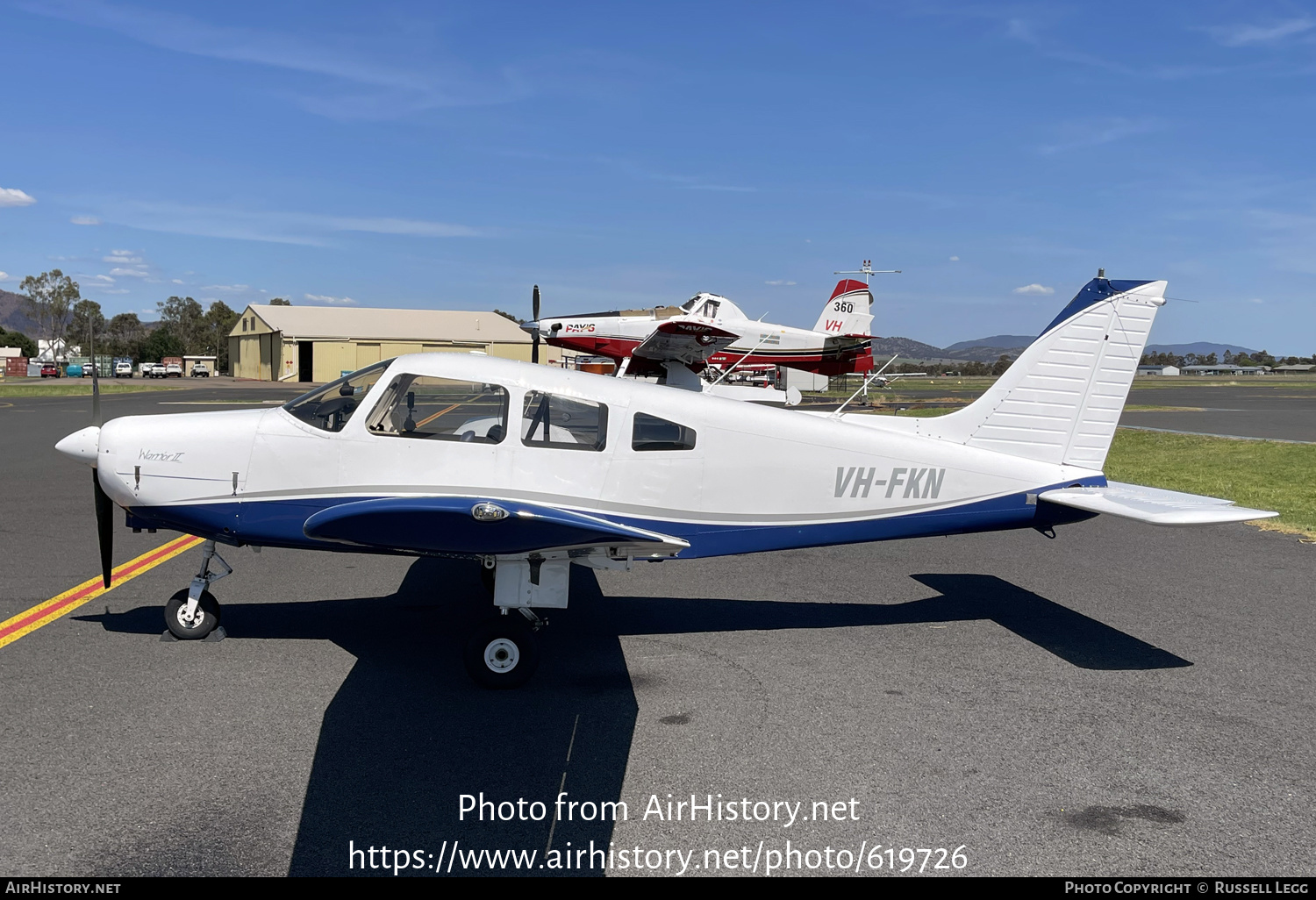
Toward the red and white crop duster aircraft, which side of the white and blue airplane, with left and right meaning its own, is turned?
right

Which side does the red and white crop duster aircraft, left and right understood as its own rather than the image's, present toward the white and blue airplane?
left

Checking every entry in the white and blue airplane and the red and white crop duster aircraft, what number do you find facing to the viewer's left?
2

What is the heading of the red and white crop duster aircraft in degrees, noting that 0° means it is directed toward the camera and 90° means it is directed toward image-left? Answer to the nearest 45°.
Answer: approximately 90°

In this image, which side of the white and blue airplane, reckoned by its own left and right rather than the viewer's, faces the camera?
left
